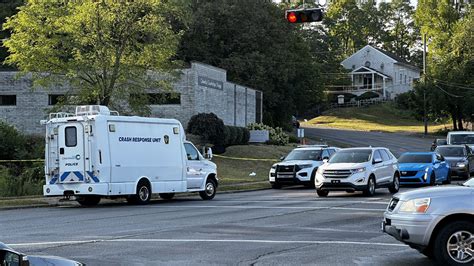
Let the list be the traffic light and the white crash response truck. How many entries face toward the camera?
1

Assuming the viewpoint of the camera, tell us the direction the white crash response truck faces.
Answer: facing away from the viewer and to the right of the viewer

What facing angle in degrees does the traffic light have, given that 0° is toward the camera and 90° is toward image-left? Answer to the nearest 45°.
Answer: approximately 0°

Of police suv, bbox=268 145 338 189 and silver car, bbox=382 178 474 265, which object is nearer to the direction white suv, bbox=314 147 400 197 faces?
the silver car

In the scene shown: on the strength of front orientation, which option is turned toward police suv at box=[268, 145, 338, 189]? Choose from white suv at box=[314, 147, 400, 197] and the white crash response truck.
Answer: the white crash response truck

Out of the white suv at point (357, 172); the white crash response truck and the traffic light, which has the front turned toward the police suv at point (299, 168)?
the white crash response truck

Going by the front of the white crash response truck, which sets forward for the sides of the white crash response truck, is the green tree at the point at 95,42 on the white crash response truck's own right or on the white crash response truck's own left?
on the white crash response truck's own left

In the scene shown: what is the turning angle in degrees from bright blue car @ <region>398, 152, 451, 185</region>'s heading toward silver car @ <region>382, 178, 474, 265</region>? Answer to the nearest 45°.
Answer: approximately 45° to its left

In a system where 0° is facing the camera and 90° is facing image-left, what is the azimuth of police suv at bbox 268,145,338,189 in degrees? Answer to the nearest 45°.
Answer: approximately 45°

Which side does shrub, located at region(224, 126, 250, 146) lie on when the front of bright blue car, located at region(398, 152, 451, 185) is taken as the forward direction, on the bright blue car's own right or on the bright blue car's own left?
on the bright blue car's own right
